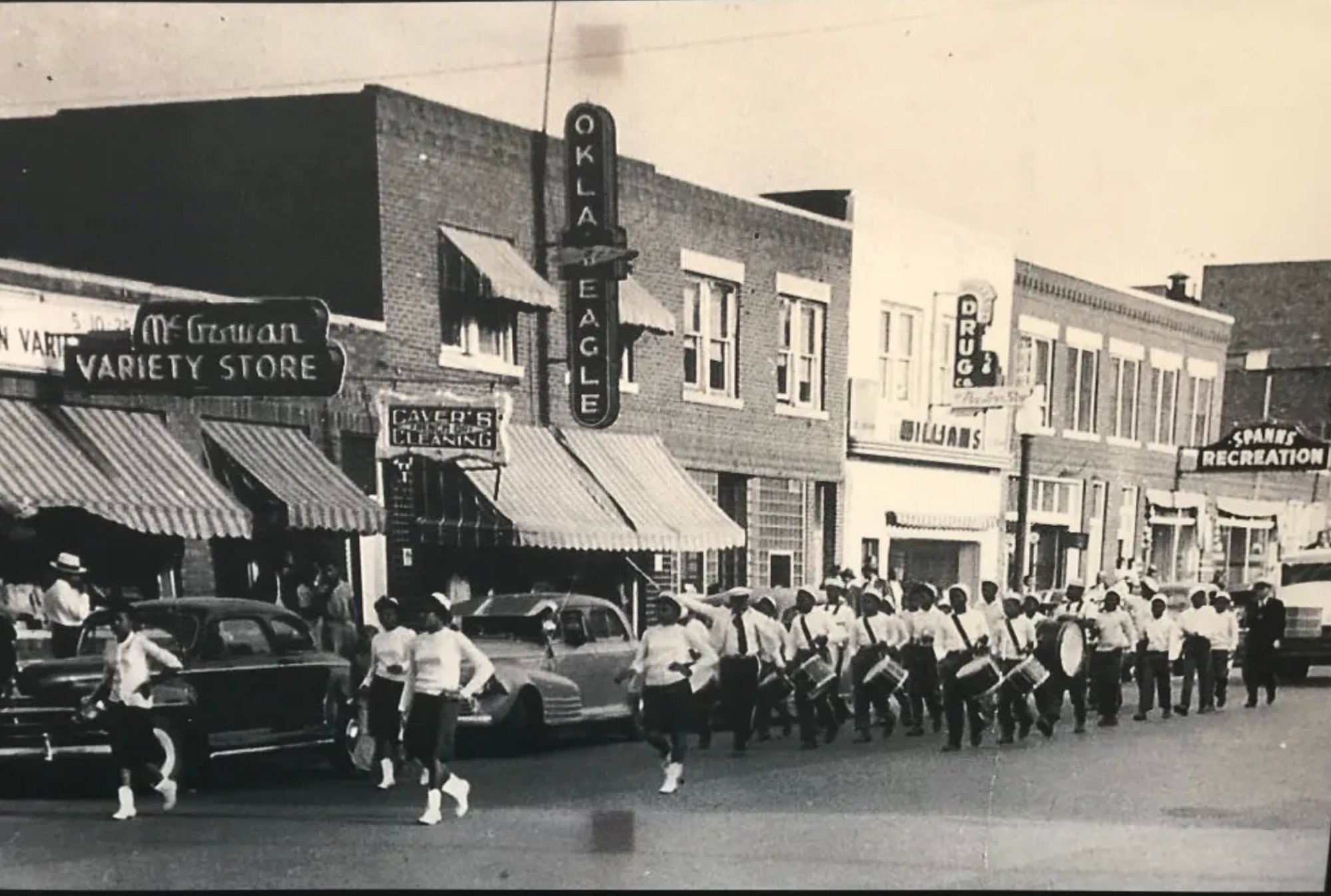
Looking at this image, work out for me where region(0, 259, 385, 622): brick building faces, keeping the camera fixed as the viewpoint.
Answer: facing the viewer and to the right of the viewer

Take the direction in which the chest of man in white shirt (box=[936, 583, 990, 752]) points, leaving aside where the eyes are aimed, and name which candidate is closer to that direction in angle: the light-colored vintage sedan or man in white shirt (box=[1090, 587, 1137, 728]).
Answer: the light-colored vintage sedan

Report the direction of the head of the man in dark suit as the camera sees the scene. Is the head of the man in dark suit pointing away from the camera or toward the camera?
toward the camera

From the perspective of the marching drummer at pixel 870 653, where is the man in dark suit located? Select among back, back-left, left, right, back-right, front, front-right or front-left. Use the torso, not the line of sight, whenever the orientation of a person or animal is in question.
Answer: back-left

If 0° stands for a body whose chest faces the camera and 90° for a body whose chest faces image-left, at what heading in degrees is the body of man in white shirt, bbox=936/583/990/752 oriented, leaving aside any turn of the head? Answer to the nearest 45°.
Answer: approximately 45°

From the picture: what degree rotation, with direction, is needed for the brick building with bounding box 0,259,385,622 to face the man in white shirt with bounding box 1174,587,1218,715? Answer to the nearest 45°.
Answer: approximately 45° to its left

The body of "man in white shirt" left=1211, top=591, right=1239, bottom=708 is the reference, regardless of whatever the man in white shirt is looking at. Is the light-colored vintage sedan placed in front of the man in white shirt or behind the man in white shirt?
in front

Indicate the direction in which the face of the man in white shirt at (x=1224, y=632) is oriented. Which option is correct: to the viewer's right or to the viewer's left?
to the viewer's left

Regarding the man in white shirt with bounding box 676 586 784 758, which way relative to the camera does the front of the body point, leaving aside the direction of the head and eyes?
toward the camera

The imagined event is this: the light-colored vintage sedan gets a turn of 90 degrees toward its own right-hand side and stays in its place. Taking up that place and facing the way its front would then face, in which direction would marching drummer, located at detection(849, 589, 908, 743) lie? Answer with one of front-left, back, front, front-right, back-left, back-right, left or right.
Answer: back-right
